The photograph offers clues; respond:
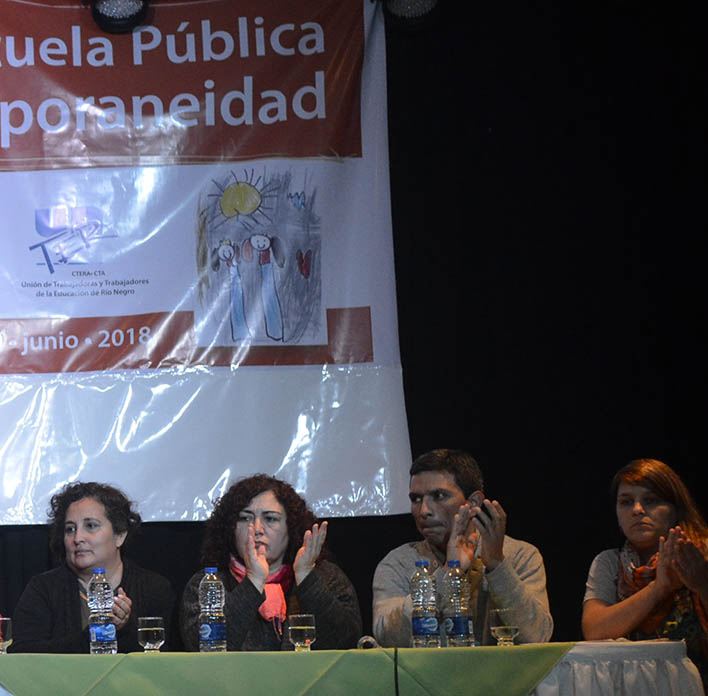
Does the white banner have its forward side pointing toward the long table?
yes

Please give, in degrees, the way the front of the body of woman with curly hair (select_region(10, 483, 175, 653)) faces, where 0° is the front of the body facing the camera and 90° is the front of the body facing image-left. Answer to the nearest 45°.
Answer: approximately 0°

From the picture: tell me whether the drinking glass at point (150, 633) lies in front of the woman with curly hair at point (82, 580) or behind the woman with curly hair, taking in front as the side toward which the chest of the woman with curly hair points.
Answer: in front

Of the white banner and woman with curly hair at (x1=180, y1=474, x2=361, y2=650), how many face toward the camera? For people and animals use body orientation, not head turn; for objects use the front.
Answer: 2

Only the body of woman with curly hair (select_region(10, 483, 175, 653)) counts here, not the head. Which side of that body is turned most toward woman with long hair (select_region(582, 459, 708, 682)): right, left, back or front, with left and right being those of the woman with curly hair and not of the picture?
left

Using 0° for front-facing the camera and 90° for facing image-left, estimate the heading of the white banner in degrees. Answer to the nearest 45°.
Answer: approximately 0°

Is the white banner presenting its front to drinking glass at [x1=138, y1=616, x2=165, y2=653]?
yes
